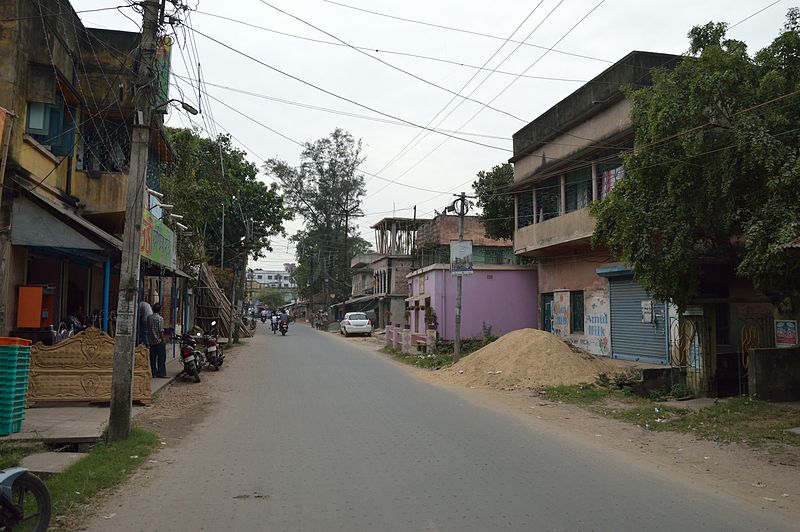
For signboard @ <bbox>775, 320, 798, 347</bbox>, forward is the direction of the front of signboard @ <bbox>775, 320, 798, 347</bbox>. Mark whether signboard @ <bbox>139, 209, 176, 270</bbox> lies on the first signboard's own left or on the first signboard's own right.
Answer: on the first signboard's own right

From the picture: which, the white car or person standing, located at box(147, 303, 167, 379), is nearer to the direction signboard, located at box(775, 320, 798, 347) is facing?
the person standing

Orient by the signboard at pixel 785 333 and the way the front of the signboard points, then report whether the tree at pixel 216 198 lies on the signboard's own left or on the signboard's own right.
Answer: on the signboard's own right

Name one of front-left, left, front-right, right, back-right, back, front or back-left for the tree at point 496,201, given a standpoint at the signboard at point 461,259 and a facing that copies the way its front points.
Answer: back

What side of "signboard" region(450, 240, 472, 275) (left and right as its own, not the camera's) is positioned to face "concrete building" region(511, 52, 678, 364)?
left

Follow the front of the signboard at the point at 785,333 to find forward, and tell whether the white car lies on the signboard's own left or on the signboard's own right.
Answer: on the signboard's own right

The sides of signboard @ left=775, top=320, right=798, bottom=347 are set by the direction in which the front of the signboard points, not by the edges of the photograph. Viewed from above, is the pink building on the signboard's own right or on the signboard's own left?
on the signboard's own right

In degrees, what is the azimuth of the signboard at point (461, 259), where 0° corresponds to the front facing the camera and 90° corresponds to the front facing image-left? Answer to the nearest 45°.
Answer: approximately 0°

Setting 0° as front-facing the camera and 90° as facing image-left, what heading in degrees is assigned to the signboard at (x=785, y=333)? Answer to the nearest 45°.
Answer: approximately 0°

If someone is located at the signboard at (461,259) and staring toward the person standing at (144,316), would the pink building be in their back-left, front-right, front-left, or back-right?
back-right

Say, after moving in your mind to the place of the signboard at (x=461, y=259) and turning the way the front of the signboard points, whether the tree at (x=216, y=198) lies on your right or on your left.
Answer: on your right

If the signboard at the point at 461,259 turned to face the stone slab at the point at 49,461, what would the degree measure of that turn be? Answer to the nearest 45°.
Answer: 0° — it already faces it

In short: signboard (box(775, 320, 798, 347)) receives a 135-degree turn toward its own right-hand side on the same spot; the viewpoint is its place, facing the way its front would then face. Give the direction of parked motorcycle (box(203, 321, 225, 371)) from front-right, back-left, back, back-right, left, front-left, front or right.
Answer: front-left

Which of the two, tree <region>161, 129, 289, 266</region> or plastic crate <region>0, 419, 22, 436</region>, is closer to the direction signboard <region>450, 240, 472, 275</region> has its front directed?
the plastic crate

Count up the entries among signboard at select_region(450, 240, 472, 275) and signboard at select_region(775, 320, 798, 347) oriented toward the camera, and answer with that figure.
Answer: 2

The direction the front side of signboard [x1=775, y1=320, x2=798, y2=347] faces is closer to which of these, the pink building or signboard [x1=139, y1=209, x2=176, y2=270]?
the signboard
